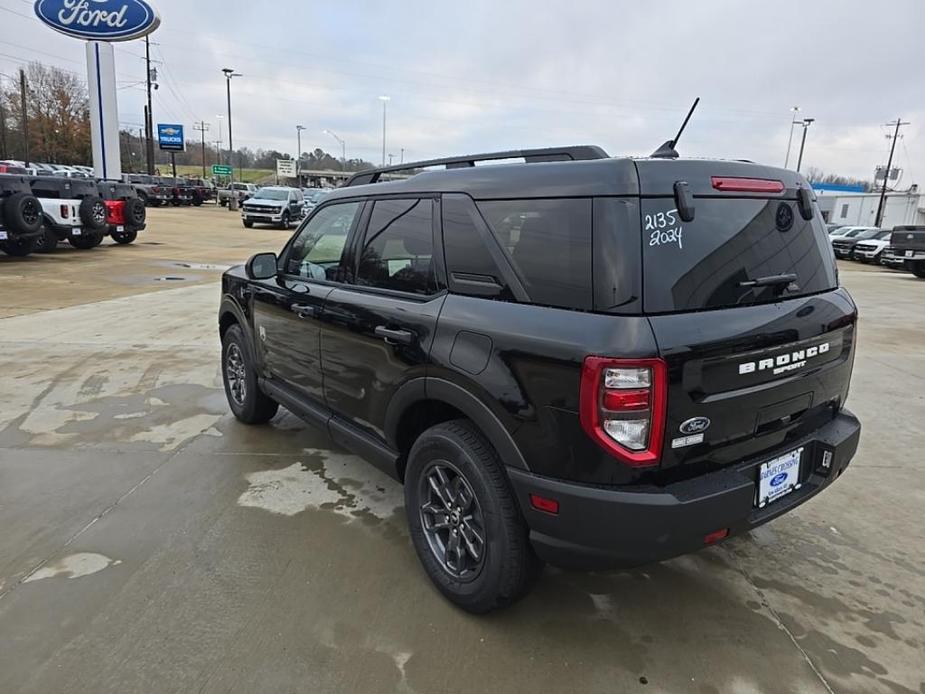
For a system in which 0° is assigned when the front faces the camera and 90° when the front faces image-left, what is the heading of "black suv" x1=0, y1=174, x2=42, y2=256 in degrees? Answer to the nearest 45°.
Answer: approximately 135°

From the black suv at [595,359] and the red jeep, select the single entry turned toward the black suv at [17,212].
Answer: the black suv at [595,359]

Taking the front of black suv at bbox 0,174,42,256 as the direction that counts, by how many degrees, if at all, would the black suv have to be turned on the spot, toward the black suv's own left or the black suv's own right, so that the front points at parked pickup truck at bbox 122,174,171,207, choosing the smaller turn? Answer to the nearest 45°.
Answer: approximately 45° to the black suv's own right

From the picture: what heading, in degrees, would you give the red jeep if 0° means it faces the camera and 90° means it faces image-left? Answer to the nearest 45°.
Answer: approximately 135°

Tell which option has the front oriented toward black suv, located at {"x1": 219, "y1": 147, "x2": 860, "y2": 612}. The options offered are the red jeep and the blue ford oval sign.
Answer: the blue ford oval sign

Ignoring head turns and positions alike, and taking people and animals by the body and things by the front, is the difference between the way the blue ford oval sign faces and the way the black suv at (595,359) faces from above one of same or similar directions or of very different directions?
very different directions

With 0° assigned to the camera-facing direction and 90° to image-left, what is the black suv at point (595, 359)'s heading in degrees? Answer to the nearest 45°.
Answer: approximately 135°
